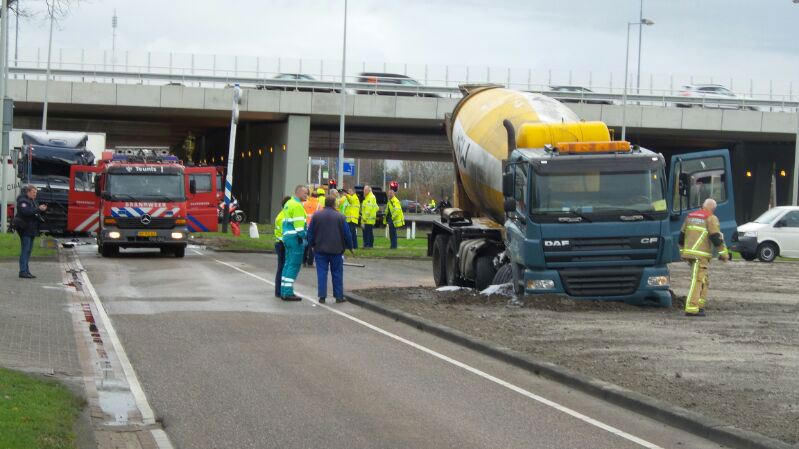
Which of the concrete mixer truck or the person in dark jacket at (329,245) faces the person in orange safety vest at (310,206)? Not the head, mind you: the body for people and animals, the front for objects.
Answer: the person in dark jacket

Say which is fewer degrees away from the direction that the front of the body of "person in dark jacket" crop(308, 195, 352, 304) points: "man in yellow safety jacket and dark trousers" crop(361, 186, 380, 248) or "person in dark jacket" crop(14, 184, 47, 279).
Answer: the man in yellow safety jacket and dark trousers

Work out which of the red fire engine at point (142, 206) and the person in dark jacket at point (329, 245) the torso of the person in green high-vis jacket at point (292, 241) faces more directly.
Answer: the person in dark jacket

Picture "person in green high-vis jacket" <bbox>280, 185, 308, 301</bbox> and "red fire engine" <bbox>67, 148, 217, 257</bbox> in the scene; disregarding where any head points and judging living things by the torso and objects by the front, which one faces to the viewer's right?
the person in green high-vis jacket

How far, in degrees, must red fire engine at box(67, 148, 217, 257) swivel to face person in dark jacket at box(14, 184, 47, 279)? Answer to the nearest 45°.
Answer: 0° — it already faces them

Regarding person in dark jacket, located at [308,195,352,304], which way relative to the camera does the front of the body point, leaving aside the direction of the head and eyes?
away from the camera

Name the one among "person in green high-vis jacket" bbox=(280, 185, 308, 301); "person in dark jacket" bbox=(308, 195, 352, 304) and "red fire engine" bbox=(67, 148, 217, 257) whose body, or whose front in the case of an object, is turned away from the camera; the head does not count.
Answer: the person in dark jacket

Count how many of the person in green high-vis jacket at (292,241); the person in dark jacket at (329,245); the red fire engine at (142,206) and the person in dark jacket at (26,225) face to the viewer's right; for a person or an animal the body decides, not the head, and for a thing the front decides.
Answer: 2

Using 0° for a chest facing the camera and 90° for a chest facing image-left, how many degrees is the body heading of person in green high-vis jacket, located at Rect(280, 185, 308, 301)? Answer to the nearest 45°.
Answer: approximately 270°

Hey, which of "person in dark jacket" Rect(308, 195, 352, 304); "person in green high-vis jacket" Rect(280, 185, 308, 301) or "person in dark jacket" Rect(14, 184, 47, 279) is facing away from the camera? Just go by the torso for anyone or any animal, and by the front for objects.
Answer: "person in dark jacket" Rect(308, 195, 352, 304)

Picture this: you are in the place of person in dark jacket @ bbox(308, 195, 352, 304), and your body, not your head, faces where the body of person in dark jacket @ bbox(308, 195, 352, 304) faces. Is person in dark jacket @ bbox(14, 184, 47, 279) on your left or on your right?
on your left

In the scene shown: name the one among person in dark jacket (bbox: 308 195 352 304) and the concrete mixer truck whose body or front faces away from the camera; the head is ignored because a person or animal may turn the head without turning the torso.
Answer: the person in dark jacket

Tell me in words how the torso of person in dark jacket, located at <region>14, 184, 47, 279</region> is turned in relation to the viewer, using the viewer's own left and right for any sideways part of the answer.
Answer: facing to the right of the viewer
